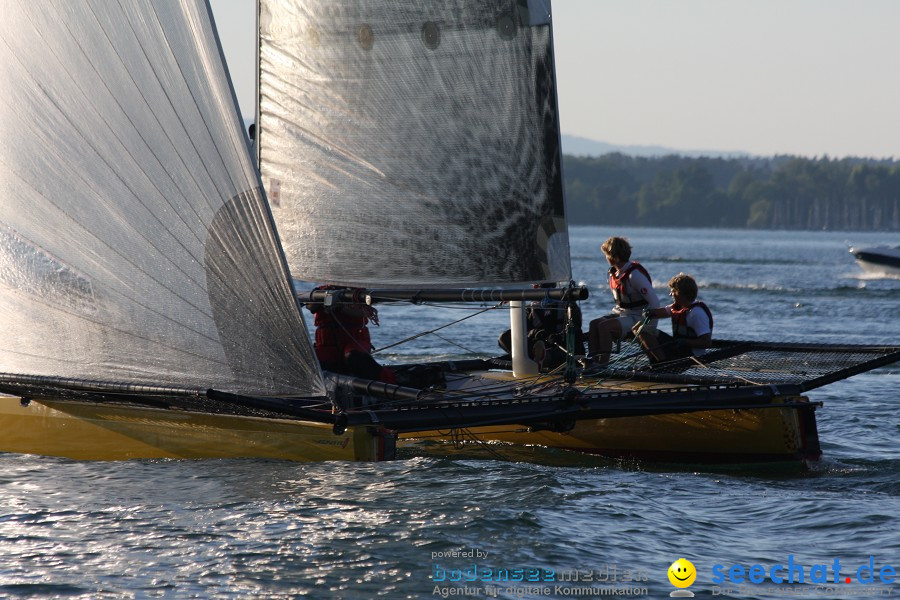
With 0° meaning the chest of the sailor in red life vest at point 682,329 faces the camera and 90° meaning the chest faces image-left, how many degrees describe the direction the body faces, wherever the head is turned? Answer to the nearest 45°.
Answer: approximately 90°

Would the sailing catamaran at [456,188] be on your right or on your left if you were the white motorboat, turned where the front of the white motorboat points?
on your left

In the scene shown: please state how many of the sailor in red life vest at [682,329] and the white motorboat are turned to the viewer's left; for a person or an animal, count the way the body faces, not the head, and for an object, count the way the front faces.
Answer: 2

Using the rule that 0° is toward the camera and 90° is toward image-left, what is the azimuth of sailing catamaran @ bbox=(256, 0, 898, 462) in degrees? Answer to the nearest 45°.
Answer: approximately 90°

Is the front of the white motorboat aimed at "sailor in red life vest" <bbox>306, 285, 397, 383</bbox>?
no

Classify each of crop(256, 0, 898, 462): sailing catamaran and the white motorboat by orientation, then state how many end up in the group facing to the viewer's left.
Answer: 2

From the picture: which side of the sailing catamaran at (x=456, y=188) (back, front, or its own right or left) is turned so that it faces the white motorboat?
right

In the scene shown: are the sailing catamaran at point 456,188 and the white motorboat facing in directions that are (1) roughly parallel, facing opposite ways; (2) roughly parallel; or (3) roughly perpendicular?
roughly parallel

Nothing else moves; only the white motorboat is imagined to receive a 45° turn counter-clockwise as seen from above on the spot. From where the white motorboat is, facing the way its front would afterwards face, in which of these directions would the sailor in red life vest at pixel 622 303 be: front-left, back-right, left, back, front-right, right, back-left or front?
front-left

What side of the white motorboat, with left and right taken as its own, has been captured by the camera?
left

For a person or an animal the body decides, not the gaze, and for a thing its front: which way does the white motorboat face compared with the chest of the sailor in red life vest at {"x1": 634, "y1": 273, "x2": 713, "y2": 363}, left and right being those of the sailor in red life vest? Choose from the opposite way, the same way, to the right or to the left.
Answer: the same way
